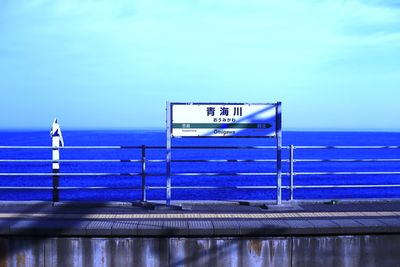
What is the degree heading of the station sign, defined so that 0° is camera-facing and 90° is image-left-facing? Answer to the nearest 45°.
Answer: approximately 0°
